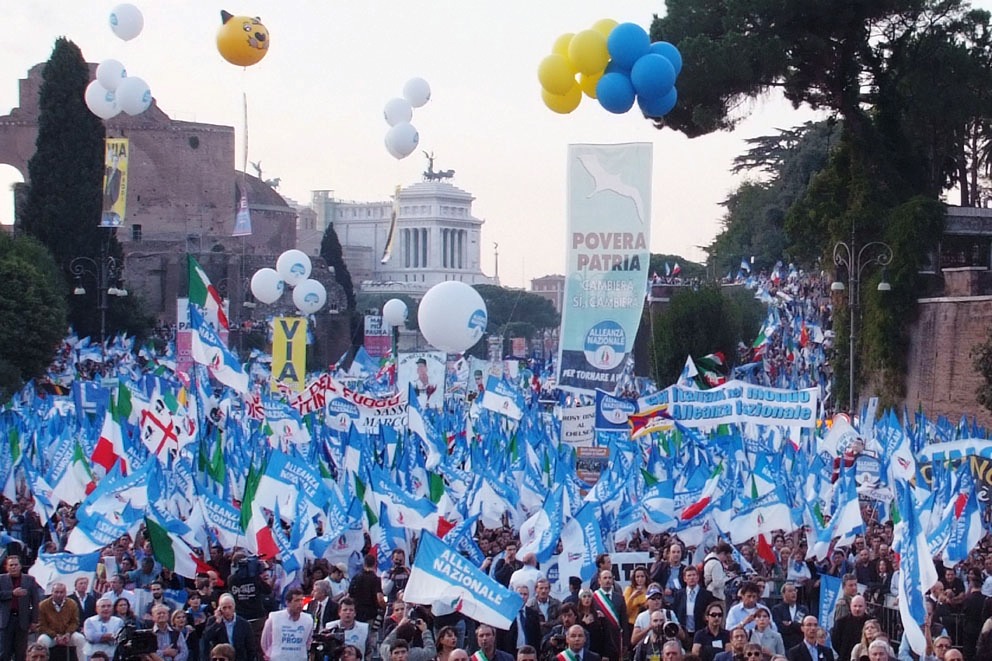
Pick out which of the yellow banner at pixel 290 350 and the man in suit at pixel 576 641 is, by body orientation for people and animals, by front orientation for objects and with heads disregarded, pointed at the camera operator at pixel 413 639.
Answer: the yellow banner

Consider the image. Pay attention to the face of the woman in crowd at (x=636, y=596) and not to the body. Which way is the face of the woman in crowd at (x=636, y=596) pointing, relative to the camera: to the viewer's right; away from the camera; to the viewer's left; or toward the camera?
toward the camera

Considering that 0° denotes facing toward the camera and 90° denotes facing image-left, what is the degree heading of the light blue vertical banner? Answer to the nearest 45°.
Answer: approximately 0°

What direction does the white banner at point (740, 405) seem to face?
toward the camera

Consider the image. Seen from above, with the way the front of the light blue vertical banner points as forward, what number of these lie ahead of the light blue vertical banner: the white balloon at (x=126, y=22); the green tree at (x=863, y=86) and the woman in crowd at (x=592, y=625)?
1

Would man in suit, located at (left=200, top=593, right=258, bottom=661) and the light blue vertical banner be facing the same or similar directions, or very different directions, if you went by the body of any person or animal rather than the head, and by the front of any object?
same or similar directions

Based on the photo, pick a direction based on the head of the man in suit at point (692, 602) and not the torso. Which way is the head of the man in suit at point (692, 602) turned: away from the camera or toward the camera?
toward the camera

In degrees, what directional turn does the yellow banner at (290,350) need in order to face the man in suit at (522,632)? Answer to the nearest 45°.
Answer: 0° — it already faces them

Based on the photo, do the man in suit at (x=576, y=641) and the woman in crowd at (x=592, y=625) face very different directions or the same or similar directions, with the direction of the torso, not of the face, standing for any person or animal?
same or similar directions

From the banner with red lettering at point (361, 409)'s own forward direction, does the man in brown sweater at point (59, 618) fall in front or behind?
in front

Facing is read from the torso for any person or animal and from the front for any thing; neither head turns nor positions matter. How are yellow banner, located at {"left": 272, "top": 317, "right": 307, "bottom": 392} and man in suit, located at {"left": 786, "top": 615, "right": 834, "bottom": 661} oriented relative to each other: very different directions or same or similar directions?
same or similar directions

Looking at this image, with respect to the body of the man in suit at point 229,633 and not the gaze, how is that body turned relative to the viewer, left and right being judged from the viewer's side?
facing the viewer

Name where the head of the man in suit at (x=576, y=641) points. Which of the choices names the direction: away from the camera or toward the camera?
toward the camera

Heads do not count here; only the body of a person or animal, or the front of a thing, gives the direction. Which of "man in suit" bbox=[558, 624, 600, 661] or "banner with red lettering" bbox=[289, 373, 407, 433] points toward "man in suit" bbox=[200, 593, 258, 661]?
the banner with red lettering

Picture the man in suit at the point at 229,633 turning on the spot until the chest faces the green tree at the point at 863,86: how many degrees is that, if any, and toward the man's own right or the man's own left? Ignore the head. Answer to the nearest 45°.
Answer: approximately 135° to the man's own left

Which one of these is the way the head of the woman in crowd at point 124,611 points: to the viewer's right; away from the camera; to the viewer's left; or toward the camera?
toward the camera

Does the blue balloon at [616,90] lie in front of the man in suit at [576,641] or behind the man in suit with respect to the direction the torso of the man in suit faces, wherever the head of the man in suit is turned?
behind

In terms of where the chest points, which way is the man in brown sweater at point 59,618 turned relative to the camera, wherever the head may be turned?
toward the camera
